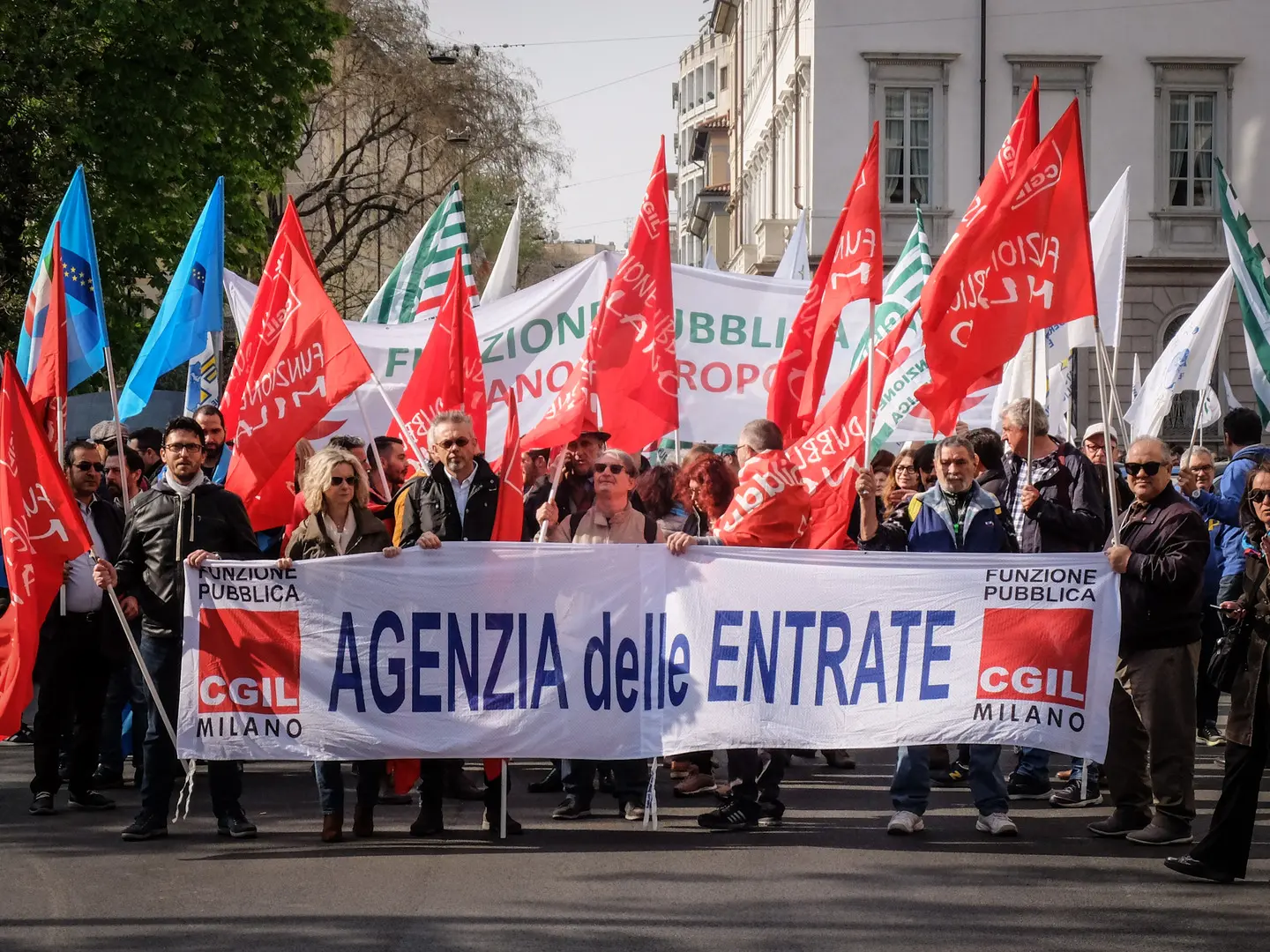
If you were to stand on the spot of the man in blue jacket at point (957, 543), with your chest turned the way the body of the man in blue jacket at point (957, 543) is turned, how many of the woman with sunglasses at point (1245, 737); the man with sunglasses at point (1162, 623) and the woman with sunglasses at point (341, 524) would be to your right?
1

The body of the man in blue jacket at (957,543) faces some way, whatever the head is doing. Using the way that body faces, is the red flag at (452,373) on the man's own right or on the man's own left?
on the man's own right

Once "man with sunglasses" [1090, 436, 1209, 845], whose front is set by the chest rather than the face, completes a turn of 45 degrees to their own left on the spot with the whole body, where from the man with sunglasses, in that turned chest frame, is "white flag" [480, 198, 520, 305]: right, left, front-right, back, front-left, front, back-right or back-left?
back-right

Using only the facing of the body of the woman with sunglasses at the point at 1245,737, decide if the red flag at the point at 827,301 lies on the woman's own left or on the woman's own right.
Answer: on the woman's own right

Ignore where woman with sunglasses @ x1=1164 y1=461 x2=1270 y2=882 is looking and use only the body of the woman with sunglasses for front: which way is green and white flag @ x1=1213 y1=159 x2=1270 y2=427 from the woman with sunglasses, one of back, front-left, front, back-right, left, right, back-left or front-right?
back-right

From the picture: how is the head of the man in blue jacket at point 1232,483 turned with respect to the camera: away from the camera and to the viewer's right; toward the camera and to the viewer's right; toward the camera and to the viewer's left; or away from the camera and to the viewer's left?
away from the camera and to the viewer's left

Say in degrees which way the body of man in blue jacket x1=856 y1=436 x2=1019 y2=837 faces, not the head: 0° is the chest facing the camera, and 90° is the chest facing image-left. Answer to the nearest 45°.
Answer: approximately 0°

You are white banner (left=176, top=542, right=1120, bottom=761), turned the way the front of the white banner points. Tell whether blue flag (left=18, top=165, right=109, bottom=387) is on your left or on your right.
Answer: on your right

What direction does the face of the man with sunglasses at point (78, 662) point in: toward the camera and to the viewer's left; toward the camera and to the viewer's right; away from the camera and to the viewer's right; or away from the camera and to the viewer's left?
toward the camera and to the viewer's right

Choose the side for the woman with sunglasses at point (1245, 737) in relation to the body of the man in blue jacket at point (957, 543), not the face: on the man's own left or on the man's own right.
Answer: on the man's own left

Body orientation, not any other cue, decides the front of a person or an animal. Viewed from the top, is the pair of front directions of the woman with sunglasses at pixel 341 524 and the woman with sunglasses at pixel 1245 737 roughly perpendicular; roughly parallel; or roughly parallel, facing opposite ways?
roughly perpendicular

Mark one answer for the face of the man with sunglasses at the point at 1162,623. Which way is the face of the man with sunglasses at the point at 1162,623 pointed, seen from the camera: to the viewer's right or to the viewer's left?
to the viewer's left

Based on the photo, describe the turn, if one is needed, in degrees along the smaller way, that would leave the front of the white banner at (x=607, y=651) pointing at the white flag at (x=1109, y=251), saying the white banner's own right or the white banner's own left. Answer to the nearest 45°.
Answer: approximately 135° to the white banner's own left
